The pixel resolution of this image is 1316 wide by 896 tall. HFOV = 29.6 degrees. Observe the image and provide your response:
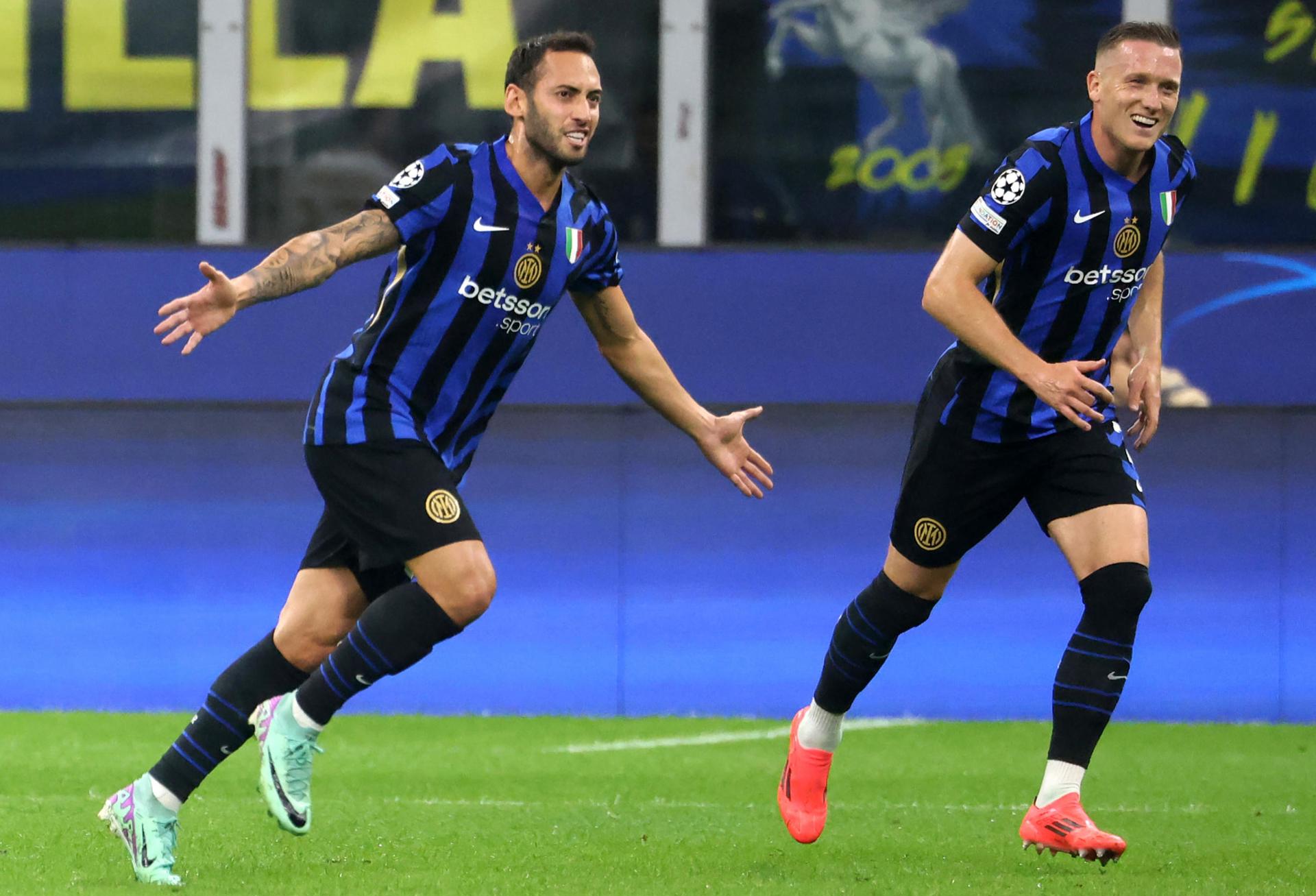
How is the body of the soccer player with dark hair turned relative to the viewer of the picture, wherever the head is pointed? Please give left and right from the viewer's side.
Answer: facing the viewer and to the right of the viewer

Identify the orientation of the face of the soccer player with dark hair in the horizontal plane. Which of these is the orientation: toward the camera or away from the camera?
toward the camera
